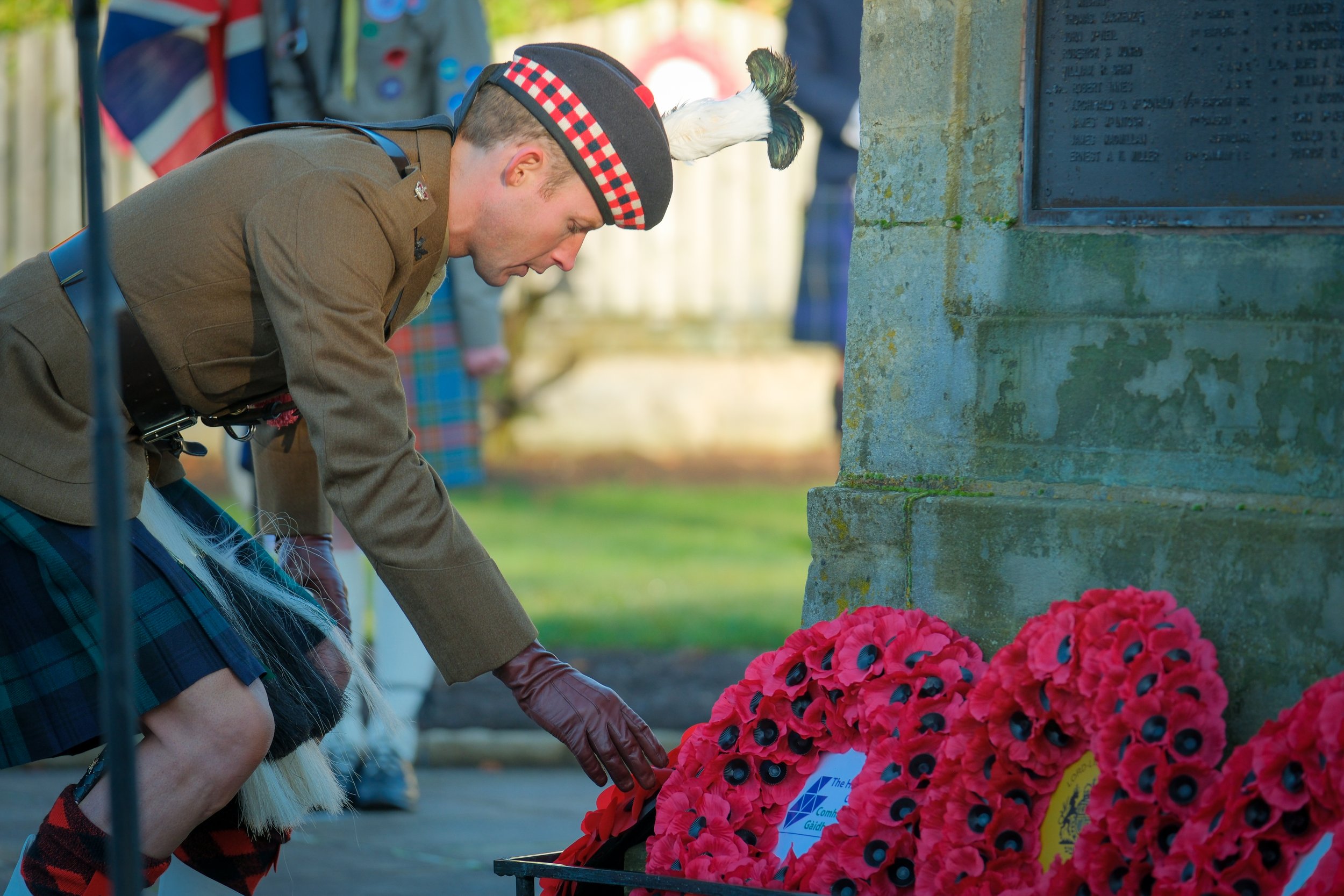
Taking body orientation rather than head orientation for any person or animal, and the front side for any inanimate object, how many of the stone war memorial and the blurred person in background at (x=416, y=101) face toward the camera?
2

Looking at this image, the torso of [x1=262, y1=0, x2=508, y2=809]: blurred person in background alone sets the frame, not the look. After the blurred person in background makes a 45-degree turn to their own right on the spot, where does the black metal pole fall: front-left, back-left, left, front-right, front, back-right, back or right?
front-left

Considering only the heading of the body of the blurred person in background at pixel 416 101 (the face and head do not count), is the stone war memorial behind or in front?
in front

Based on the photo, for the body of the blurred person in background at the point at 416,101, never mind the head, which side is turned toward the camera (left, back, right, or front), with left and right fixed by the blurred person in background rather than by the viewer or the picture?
front

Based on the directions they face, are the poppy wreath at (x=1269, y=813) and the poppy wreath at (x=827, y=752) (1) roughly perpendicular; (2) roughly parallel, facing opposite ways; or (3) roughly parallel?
roughly parallel

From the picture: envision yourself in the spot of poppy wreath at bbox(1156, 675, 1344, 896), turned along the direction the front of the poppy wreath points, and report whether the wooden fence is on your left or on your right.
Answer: on your right

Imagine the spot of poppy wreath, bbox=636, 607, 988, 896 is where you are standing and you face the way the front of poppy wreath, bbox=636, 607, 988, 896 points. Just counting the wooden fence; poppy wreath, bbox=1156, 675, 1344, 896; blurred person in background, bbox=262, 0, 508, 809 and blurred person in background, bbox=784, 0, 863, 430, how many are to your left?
1

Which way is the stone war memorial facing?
toward the camera

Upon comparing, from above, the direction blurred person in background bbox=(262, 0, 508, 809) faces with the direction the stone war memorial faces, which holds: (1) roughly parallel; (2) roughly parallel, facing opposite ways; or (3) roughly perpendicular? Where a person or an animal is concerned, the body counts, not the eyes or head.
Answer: roughly parallel

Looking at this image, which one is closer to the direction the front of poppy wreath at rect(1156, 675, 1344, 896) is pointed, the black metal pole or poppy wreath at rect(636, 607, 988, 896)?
the black metal pole

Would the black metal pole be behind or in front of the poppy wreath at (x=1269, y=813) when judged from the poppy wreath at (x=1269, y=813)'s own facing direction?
in front

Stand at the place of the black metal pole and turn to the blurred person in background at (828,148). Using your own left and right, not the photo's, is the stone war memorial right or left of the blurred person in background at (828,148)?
right

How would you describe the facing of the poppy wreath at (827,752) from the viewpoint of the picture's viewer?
facing the viewer and to the left of the viewer

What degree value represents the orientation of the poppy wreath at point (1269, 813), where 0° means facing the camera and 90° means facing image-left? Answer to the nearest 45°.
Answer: approximately 45°

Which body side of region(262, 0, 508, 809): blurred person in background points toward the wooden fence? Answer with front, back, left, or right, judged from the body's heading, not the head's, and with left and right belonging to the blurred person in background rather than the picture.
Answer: back
